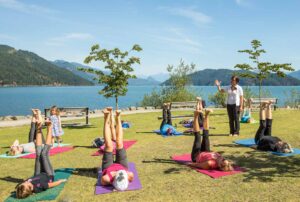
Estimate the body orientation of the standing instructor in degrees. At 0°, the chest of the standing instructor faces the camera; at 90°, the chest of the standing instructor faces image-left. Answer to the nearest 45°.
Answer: approximately 0°

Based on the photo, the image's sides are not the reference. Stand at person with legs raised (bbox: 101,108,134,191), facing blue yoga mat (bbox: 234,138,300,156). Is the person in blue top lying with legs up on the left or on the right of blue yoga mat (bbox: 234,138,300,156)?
left

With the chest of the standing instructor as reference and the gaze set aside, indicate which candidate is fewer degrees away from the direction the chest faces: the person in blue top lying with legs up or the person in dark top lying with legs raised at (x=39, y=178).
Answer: the person in dark top lying with legs raised

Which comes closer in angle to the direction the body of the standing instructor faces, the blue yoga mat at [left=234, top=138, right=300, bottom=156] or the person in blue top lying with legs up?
the blue yoga mat

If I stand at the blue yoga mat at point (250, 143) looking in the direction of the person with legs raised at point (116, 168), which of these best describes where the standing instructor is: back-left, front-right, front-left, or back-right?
back-right

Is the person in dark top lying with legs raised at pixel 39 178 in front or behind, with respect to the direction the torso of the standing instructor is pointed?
in front

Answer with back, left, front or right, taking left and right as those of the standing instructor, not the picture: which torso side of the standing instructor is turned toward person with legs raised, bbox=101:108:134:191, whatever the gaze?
front

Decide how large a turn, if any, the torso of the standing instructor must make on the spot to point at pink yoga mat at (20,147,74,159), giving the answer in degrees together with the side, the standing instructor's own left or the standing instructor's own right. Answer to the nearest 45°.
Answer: approximately 45° to the standing instructor's own right

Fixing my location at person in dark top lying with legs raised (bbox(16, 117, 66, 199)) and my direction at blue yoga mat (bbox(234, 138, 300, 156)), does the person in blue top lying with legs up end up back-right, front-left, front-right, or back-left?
front-left

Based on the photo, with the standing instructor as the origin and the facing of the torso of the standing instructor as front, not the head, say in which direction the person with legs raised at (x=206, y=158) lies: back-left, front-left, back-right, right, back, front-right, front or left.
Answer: front

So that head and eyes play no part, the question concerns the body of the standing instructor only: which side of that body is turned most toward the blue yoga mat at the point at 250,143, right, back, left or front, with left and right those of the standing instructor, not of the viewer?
front

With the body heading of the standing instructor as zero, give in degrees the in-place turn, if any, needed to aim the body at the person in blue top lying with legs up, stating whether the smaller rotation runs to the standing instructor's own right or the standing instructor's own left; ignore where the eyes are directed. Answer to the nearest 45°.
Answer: approximately 90° to the standing instructor's own right
